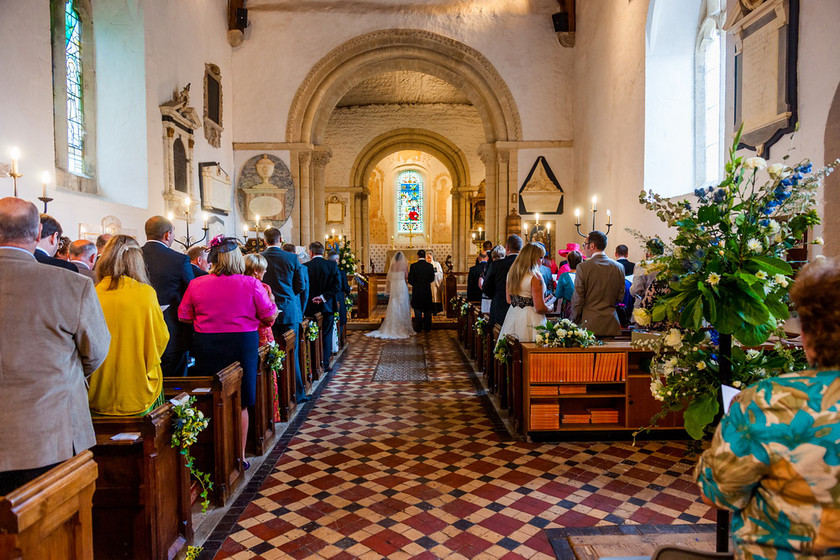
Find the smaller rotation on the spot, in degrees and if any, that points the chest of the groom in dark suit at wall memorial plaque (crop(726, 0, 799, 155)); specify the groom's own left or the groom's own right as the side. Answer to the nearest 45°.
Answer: approximately 135° to the groom's own right

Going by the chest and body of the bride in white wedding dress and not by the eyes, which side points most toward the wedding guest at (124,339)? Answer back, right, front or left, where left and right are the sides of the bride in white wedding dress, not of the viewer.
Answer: back

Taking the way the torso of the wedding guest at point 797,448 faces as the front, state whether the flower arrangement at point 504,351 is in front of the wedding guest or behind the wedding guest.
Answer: in front

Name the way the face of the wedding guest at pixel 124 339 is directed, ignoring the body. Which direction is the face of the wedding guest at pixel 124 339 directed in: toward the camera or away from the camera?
away from the camera

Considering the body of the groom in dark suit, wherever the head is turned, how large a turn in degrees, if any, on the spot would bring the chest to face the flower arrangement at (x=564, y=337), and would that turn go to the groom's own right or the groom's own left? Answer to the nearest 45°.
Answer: approximately 180°

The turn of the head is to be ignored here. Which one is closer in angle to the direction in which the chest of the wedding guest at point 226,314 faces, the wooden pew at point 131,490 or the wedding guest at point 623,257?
the wedding guest

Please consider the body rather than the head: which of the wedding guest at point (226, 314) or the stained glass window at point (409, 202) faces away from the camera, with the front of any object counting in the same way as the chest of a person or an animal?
the wedding guest

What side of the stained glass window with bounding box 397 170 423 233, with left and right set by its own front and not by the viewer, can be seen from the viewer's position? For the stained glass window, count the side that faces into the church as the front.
front

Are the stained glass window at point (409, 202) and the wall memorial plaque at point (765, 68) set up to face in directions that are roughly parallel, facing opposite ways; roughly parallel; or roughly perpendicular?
roughly perpendicular

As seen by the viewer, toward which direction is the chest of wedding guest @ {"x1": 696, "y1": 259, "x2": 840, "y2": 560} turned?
away from the camera

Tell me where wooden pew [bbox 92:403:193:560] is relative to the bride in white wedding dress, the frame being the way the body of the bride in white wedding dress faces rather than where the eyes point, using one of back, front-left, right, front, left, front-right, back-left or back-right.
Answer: back

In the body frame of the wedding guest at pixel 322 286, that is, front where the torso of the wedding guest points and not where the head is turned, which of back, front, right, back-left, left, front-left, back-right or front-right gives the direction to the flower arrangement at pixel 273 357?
back

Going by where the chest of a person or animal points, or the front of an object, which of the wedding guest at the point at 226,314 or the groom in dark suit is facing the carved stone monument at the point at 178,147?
the wedding guest

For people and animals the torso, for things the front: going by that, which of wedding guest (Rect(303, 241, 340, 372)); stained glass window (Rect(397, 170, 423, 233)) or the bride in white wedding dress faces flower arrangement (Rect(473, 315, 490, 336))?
the stained glass window

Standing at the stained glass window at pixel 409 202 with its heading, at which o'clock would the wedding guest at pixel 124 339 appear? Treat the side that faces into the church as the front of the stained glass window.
The wedding guest is roughly at 12 o'clock from the stained glass window.

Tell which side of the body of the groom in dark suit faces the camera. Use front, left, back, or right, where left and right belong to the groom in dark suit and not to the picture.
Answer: back

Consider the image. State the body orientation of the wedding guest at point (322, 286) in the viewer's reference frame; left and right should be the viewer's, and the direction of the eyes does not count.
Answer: facing away from the viewer

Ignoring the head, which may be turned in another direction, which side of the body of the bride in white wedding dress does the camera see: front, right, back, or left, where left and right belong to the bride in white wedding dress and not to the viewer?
back

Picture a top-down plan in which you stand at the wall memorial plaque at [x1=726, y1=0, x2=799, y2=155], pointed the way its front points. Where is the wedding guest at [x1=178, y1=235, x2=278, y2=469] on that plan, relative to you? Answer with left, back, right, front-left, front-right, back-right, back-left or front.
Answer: front

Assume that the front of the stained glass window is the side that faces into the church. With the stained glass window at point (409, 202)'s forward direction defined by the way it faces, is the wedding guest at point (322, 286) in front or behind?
in front

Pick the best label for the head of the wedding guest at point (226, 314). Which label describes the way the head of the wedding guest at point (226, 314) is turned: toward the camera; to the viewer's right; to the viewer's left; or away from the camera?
away from the camera

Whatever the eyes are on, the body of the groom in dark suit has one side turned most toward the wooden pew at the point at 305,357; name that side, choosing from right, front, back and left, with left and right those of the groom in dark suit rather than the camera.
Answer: back

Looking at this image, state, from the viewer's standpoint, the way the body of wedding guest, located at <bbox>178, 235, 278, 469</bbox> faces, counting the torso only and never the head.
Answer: away from the camera
